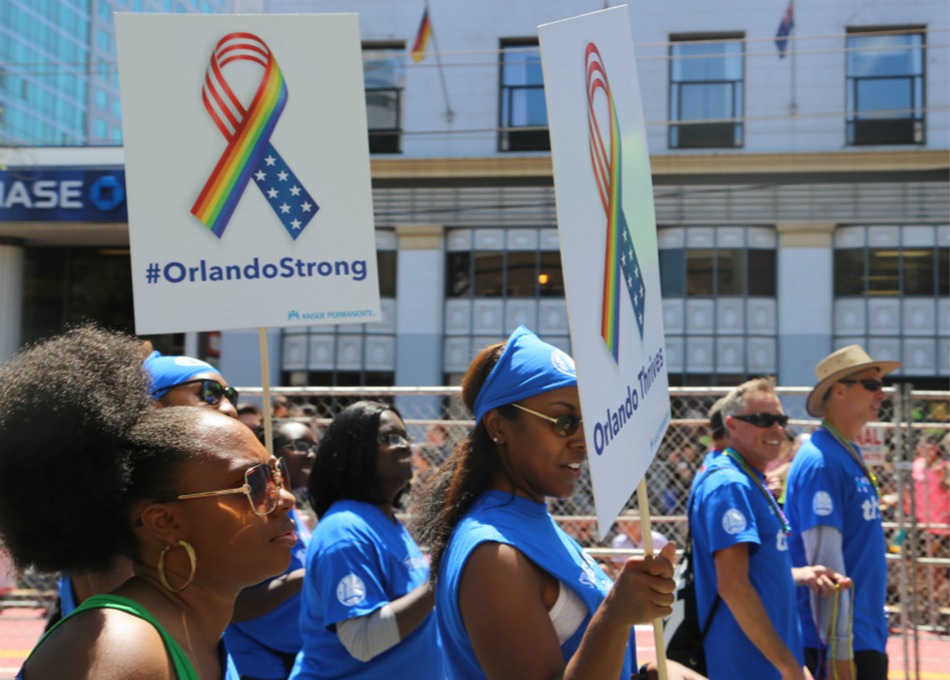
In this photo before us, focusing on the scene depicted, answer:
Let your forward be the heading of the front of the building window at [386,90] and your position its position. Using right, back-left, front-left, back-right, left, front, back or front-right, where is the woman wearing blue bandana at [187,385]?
front

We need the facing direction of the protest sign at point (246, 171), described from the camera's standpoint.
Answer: facing the viewer

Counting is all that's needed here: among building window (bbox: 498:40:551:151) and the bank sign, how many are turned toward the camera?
2

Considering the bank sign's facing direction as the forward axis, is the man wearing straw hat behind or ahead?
ahead

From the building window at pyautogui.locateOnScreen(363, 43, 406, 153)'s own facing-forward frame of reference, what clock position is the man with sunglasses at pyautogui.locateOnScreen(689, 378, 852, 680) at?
The man with sunglasses is roughly at 12 o'clock from the building window.

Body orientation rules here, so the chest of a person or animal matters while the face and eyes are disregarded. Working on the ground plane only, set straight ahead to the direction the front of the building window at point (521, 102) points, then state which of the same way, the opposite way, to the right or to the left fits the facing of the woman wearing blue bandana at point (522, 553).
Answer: to the left

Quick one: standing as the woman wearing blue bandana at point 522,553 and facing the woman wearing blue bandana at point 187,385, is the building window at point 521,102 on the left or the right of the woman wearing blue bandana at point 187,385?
right

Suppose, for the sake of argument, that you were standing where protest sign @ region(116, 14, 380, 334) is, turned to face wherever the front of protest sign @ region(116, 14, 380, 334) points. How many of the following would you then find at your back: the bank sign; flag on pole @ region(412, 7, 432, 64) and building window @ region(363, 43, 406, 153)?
3

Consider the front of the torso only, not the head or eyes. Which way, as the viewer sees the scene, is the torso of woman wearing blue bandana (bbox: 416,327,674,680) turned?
to the viewer's right

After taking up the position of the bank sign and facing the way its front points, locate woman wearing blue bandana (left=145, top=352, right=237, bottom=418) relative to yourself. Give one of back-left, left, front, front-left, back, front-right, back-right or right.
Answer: front

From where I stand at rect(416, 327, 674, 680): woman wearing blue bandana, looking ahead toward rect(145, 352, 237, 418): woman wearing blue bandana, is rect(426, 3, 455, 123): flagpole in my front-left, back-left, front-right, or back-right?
front-right

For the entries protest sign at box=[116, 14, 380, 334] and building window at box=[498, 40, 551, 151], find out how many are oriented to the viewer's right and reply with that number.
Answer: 0

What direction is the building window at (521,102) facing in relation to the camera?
toward the camera
